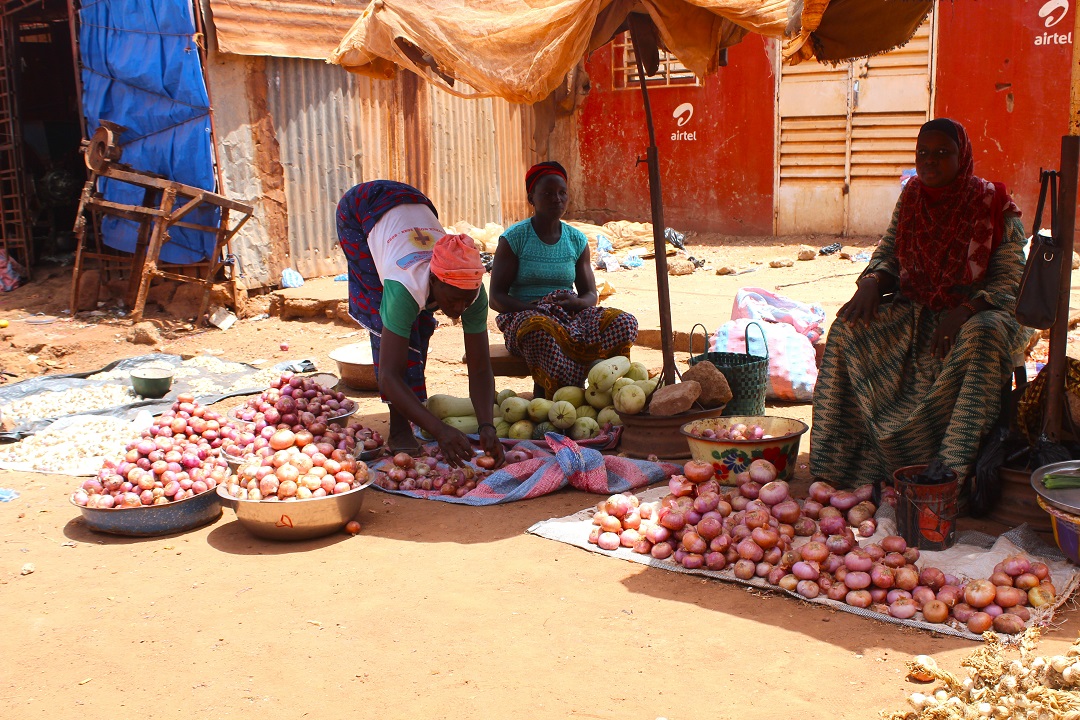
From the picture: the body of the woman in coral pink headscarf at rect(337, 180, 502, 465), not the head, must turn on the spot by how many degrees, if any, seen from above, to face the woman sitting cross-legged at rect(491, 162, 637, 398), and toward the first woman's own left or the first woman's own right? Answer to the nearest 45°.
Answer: approximately 90° to the first woman's own left

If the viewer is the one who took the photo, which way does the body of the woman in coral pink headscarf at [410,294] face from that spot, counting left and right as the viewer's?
facing the viewer and to the right of the viewer

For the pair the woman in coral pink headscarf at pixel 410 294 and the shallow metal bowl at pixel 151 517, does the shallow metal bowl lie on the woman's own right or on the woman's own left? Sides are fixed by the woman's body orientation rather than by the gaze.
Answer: on the woman's own right

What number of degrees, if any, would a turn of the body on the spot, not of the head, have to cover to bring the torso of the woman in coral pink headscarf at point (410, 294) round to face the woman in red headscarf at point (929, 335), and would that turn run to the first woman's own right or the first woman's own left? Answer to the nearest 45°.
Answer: approximately 45° to the first woman's own left

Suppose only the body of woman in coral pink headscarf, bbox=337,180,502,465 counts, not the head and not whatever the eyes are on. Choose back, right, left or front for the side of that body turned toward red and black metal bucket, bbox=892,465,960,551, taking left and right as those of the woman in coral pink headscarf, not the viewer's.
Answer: front

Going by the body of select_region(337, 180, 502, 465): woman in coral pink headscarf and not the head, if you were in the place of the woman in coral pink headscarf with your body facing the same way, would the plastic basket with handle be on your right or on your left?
on your left

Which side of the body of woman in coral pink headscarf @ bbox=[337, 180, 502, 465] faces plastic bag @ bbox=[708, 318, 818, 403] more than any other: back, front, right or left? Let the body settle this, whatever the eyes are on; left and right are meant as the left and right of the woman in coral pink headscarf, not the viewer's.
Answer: left

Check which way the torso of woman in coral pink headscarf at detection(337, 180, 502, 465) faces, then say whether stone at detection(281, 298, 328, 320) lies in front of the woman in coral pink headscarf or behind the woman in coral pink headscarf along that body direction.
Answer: behind

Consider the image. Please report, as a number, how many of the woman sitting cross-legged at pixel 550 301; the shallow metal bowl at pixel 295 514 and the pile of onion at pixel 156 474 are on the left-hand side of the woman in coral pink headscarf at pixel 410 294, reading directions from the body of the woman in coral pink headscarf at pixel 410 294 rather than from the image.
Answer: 1

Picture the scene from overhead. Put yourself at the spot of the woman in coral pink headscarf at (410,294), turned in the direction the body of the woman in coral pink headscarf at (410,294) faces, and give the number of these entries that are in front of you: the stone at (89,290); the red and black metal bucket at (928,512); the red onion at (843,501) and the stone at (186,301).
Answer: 2

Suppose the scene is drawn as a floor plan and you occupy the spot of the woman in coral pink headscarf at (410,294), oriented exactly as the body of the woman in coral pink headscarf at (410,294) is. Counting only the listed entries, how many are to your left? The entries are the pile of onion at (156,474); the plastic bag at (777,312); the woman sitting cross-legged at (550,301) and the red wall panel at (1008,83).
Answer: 3

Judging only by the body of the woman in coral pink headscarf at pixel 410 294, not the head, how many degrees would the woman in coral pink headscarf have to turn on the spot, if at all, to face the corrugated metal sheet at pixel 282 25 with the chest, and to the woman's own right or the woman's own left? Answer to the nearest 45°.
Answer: approximately 135° to the woman's own left

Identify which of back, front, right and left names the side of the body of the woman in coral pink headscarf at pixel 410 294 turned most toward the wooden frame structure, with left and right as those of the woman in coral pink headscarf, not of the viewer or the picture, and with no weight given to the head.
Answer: back

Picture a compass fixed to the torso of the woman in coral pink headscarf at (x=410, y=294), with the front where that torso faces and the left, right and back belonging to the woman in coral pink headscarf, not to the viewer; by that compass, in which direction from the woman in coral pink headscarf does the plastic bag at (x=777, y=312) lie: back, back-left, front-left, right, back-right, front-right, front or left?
left

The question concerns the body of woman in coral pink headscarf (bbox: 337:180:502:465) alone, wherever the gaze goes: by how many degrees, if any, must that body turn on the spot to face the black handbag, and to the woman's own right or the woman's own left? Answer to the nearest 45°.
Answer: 0° — they already face it
